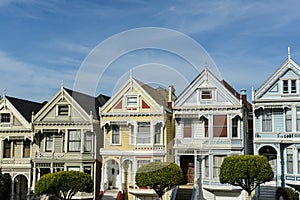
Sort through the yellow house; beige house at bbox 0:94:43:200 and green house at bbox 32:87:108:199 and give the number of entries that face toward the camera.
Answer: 3

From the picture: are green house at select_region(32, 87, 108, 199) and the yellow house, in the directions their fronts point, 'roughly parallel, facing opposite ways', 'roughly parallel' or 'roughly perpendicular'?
roughly parallel

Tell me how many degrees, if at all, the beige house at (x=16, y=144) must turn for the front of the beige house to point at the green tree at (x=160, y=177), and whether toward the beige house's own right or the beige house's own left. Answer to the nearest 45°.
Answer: approximately 45° to the beige house's own left

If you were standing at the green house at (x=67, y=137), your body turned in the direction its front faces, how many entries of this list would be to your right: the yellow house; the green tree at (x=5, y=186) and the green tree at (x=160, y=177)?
1

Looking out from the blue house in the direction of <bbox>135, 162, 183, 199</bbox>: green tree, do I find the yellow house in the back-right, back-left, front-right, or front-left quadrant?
front-right

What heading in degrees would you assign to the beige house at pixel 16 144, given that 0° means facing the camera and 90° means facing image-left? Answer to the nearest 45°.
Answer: approximately 0°

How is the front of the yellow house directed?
toward the camera

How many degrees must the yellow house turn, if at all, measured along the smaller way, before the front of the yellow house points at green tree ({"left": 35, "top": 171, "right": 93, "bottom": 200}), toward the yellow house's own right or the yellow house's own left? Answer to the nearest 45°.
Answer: approximately 45° to the yellow house's own right

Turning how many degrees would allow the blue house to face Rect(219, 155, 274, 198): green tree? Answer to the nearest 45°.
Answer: approximately 45° to its right

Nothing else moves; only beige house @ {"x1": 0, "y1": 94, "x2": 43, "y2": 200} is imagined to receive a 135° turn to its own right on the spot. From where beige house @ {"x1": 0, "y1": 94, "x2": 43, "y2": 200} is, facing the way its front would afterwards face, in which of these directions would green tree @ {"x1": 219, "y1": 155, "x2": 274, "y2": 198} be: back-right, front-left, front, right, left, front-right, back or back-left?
back

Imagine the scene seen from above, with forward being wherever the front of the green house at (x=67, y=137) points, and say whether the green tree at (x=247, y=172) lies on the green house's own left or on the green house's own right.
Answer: on the green house's own left

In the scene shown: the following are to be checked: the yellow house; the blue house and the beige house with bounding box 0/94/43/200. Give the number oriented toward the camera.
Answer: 3

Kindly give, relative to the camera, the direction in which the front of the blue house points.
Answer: facing the viewer

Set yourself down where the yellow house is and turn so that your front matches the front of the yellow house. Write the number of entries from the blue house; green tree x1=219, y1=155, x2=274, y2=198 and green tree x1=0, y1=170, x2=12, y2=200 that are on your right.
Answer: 1

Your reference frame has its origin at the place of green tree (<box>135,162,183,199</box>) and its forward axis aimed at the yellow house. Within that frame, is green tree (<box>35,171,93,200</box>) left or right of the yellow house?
left

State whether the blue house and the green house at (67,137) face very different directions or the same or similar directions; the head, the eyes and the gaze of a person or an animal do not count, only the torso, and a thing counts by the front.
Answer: same or similar directions

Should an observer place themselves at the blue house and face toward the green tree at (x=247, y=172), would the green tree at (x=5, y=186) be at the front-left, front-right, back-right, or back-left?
front-right
